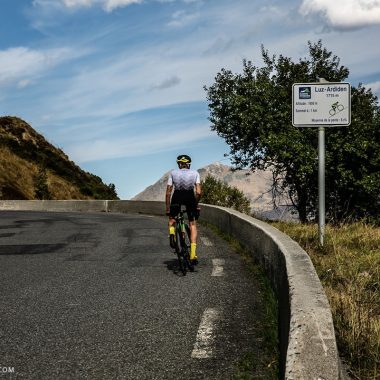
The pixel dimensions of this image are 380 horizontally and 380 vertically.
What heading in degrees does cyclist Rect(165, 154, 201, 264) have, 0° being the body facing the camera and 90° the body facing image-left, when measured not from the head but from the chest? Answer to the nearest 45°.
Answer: approximately 180°

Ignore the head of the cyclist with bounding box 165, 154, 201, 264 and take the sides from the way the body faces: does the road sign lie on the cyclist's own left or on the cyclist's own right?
on the cyclist's own right

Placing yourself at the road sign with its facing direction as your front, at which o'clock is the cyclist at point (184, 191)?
The cyclist is roughly at 2 o'clock from the road sign.

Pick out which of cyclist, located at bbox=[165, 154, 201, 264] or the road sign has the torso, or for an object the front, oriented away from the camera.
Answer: the cyclist

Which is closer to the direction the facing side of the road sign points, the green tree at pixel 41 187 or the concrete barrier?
the concrete barrier

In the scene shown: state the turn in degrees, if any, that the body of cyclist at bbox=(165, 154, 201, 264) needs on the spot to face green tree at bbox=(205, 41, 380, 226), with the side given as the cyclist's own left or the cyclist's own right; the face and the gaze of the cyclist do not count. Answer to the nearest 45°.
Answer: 0° — they already face it

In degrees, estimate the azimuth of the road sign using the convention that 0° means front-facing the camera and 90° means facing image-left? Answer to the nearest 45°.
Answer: approximately 0°

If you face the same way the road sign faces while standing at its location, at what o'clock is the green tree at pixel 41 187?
The green tree is roughly at 5 o'clock from the road sign.

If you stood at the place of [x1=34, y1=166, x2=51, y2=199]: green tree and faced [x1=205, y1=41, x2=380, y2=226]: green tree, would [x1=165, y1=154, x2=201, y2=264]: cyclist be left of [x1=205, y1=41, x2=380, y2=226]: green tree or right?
right

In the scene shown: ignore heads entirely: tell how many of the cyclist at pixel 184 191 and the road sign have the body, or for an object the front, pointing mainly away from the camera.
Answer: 1

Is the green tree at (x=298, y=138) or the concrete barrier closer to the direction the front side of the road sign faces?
the concrete barrier

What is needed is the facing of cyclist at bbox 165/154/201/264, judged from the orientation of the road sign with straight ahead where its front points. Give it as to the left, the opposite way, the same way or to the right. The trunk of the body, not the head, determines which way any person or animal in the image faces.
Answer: the opposite way
